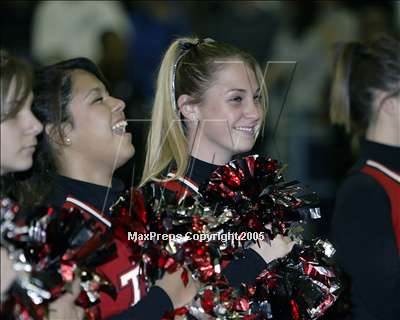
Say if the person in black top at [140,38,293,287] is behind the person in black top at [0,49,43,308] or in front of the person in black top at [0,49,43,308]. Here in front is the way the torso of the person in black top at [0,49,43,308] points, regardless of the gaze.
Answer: in front

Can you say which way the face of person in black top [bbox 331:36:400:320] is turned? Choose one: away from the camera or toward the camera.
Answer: away from the camera

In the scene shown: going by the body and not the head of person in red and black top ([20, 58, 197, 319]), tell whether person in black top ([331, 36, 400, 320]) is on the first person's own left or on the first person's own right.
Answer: on the first person's own left

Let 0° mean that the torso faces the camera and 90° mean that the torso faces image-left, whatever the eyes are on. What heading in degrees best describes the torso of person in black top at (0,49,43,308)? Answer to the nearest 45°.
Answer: approximately 270°

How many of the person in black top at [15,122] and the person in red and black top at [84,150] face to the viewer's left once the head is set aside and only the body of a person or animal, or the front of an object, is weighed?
0

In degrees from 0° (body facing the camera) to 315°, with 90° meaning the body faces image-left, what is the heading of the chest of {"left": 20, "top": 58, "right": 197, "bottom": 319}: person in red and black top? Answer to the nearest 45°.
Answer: approximately 315°

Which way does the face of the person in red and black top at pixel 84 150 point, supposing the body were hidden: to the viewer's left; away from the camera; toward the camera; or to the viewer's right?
to the viewer's right
